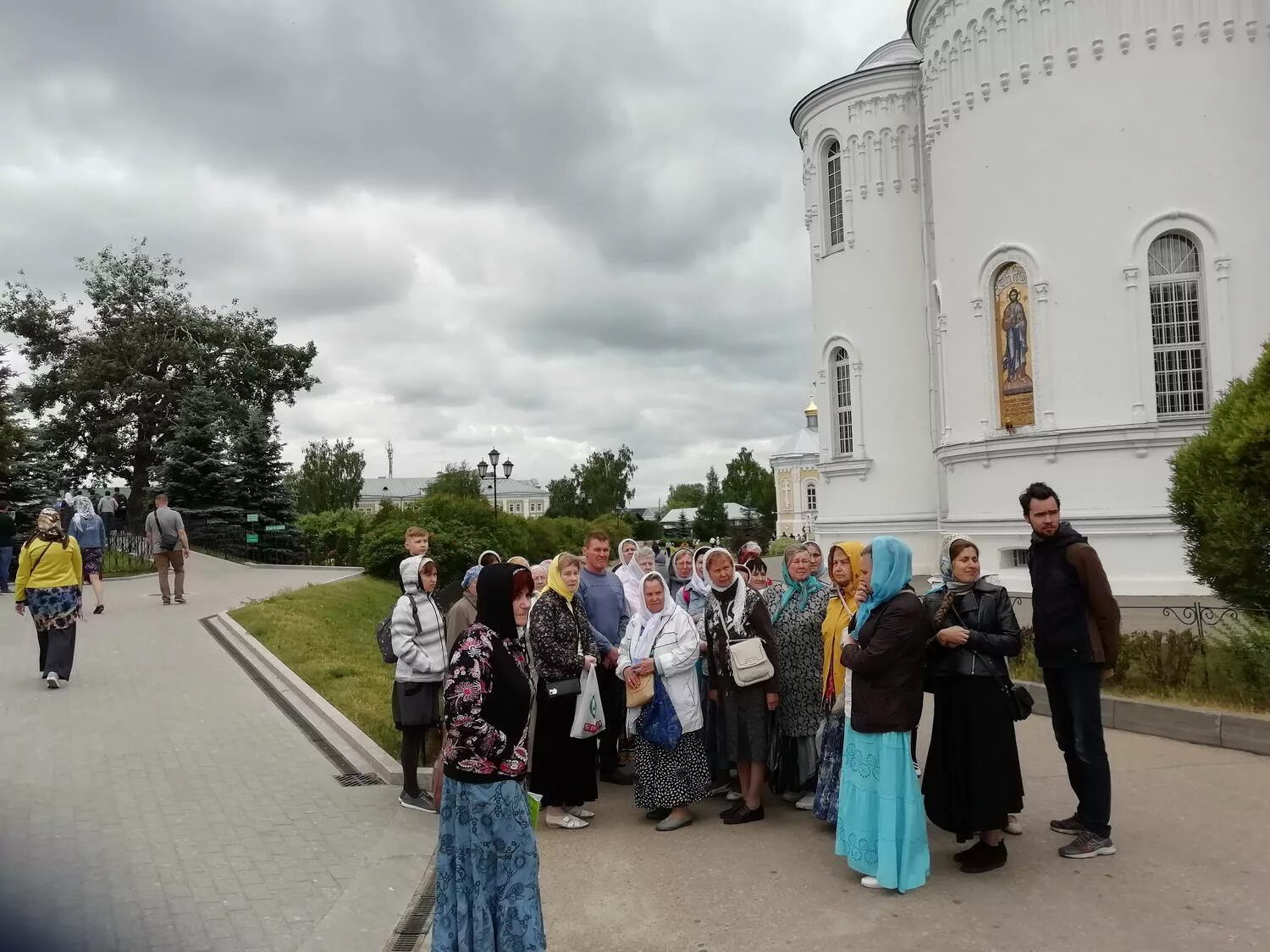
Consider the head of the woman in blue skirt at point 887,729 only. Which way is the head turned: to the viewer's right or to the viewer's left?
to the viewer's left

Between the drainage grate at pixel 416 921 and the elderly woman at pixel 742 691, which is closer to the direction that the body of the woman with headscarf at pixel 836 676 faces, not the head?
the drainage grate

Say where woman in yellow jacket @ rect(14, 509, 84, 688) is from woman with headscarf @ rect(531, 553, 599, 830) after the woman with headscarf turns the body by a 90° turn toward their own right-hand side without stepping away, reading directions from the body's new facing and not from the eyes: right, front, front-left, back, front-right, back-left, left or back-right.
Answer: right

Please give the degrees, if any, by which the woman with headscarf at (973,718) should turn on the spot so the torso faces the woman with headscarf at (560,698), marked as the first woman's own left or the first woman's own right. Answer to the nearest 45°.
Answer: approximately 45° to the first woman's own right

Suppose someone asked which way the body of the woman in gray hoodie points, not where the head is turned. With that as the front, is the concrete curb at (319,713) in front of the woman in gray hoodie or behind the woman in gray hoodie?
behind

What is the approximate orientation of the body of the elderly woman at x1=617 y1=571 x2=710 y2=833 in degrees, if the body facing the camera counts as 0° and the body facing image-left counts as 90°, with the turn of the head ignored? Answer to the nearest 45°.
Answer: approximately 45°

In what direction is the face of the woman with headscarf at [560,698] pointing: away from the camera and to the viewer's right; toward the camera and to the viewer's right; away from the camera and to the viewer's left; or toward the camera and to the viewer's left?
toward the camera and to the viewer's right
